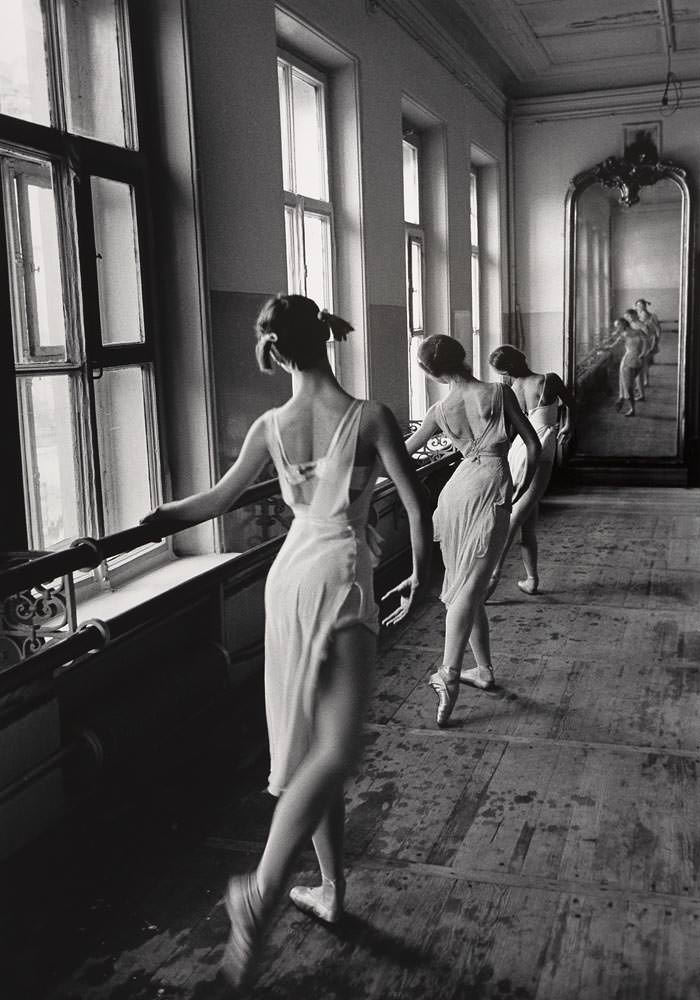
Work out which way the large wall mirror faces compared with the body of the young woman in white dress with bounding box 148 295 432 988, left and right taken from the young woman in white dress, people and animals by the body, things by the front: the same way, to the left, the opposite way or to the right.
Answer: the opposite way

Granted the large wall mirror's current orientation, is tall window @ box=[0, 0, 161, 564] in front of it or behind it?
in front

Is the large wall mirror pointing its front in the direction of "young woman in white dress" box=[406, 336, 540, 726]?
yes

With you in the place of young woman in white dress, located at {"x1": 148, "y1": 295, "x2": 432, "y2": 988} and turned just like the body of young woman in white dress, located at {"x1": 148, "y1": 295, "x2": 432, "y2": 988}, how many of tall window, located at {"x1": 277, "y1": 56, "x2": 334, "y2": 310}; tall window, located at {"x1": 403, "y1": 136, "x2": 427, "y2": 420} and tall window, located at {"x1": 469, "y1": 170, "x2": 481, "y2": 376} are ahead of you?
3

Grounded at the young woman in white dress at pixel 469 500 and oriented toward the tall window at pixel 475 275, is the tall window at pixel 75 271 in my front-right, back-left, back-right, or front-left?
back-left

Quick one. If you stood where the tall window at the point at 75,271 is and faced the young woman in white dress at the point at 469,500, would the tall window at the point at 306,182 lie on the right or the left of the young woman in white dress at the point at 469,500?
left

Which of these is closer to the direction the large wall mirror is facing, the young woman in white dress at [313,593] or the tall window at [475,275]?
the young woman in white dress

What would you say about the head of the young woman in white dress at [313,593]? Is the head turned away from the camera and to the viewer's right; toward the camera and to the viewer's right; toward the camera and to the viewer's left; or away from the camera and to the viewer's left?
away from the camera and to the viewer's left

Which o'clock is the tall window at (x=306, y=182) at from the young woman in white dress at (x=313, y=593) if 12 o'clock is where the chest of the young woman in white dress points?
The tall window is roughly at 12 o'clock from the young woman in white dress.

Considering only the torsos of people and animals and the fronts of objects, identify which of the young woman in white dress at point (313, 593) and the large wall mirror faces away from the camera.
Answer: the young woman in white dress

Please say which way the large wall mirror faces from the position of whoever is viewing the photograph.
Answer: facing the viewer

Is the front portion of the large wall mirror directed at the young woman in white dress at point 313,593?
yes

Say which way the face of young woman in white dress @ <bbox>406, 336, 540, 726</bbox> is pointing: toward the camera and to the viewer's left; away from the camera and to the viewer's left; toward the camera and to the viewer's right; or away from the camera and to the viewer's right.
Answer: away from the camera and to the viewer's left

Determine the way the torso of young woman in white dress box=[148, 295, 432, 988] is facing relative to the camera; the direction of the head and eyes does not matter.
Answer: away from the camera
